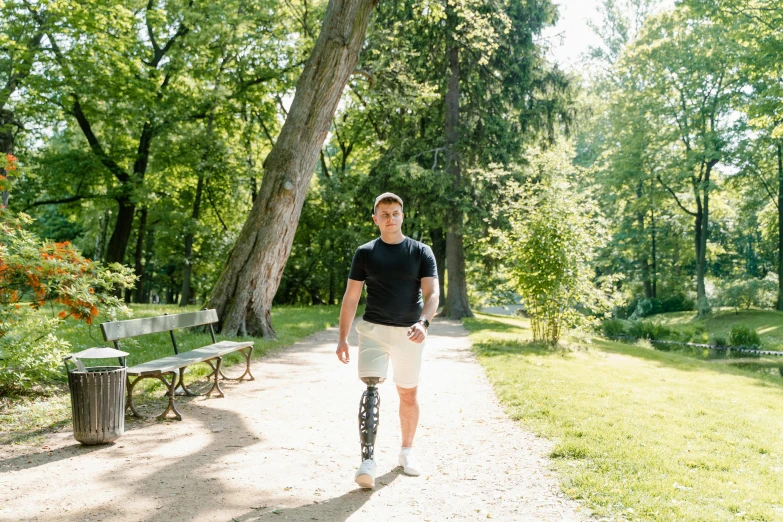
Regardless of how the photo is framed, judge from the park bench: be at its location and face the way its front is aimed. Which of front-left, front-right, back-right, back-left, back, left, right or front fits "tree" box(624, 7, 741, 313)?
left

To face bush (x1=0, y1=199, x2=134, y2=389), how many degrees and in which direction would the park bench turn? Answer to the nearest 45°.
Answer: approximately 135° to its right

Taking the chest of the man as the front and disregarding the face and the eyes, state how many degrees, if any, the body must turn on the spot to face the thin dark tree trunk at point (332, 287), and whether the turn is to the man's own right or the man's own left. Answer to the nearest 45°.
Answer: approximately 180°

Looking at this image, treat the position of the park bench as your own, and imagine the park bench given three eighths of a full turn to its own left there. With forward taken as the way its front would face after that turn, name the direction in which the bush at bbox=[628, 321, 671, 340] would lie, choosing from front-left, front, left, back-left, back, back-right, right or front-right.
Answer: front-right

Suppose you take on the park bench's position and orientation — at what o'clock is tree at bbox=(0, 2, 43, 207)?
The tree is roughly at 7 o'clock from the park bench.

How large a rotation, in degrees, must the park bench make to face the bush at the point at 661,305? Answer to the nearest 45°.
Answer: approximately 90° to its left

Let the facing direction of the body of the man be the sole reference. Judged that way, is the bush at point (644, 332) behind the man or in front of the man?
behind

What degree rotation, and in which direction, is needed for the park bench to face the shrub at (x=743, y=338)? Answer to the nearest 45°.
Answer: approximately 90° to its left

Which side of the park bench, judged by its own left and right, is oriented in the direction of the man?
front

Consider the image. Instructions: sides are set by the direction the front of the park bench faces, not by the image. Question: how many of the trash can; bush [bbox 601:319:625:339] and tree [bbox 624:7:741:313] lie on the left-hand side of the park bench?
2

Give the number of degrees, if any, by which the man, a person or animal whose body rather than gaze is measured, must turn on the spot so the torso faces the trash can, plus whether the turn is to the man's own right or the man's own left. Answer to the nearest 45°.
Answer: approximately 90° to the man's own right

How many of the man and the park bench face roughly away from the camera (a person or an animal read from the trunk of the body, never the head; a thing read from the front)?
0

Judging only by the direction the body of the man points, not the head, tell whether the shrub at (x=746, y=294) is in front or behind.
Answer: behind

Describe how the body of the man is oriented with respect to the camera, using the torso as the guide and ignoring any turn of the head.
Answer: toward the camera

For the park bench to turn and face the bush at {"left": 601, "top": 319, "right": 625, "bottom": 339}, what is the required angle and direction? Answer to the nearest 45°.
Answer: approximately 90° to its left

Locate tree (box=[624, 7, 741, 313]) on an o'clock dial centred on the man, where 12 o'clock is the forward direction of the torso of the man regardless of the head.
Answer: The tree is roughly at 7 o'clock from the man.

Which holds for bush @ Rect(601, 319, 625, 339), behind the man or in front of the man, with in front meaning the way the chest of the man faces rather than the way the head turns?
behind
